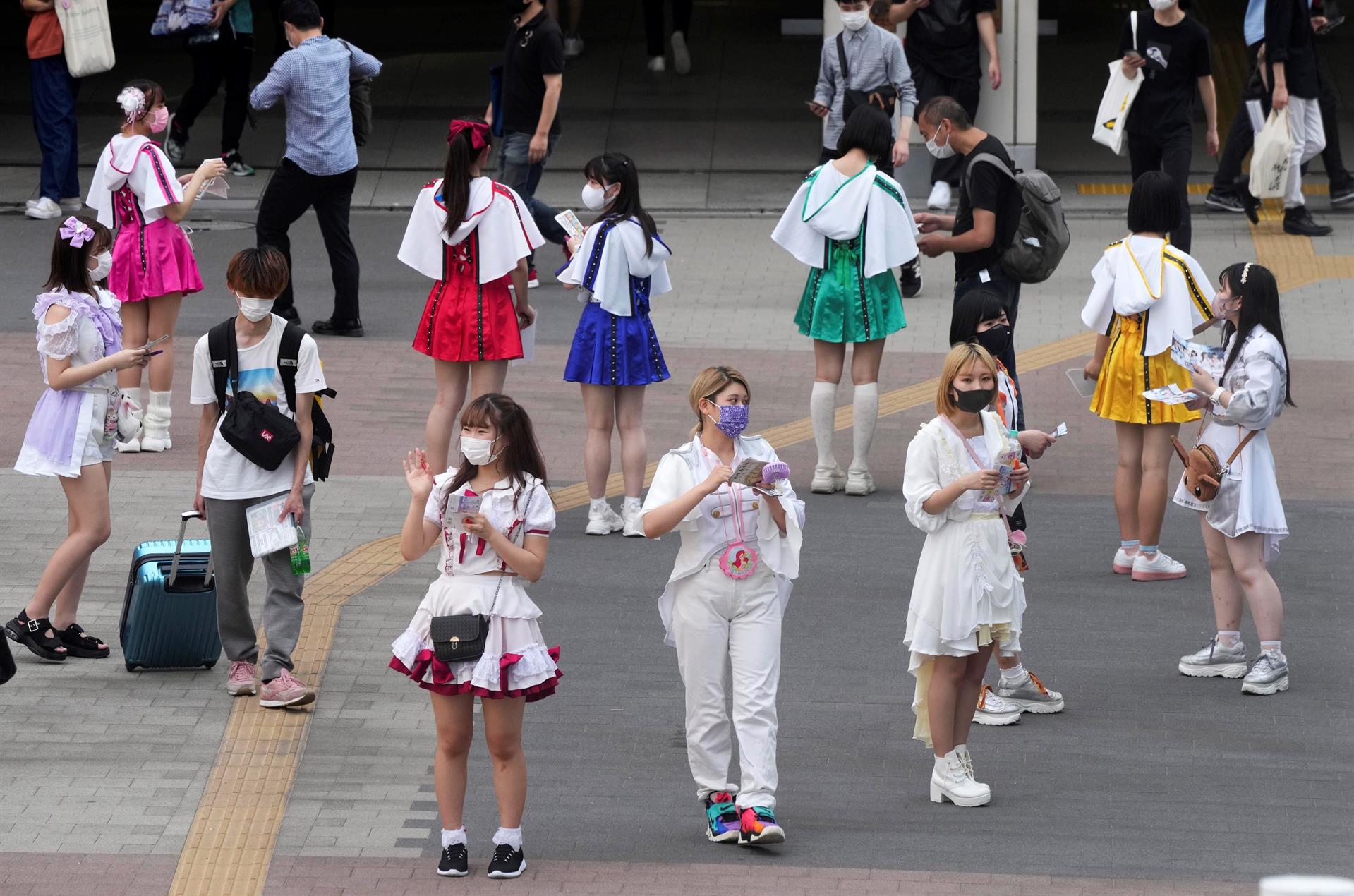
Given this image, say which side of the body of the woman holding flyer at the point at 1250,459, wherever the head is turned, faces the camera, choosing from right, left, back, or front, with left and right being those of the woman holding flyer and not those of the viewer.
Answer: left

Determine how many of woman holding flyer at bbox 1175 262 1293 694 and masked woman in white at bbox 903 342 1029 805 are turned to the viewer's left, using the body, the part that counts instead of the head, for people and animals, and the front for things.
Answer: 1

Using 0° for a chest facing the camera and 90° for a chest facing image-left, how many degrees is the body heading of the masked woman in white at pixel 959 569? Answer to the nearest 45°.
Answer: approximately 315°

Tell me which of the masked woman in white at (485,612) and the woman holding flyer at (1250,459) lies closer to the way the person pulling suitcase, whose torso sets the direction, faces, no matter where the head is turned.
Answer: the masked woman in white

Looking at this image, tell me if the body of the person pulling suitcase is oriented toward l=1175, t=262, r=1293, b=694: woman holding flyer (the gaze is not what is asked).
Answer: no

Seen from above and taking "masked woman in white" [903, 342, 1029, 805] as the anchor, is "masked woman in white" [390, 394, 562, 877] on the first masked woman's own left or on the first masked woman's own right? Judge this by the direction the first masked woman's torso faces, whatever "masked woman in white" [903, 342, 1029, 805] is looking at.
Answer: on the first masked woman's own right

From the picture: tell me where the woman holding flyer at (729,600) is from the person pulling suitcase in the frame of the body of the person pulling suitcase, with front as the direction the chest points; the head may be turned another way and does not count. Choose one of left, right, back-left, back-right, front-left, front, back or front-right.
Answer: front-left

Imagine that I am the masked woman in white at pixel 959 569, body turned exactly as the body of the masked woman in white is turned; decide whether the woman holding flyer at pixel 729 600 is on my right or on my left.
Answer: on my right

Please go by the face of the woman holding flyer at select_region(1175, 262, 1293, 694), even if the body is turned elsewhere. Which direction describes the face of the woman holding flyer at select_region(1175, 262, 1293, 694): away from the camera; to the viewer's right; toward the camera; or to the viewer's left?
to the viewer's left

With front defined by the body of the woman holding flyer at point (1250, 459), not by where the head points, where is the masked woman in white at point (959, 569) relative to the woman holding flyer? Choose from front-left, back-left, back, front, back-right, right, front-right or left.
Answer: front-left

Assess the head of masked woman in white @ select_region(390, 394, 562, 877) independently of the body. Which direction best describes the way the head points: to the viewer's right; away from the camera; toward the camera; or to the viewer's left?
toward the camera

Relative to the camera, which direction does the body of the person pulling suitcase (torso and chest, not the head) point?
toward the camera

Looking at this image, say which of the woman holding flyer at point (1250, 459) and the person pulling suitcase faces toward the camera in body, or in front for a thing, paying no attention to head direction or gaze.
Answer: the person pulling suitcase

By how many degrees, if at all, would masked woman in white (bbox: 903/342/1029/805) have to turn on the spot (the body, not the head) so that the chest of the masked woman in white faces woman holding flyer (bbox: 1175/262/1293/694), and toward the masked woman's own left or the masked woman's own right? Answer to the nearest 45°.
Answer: approximately 90° to the masked woman's own left

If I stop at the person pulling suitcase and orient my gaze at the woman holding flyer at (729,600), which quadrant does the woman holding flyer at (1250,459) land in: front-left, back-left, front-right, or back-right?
front-left
